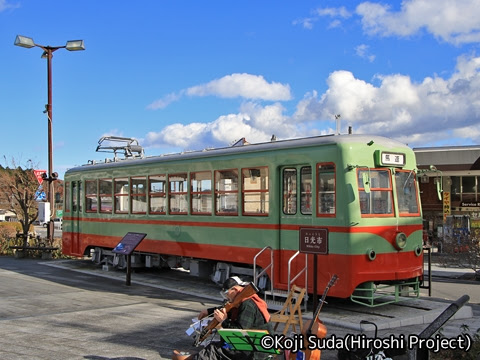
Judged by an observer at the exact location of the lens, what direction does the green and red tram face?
facing the viewer and to the right of the viewer

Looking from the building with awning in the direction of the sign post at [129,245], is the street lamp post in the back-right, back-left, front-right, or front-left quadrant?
front-right

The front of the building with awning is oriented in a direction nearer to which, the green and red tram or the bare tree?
the green and red tram

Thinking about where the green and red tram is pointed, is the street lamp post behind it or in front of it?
behind

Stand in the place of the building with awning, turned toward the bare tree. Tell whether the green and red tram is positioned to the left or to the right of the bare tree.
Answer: left

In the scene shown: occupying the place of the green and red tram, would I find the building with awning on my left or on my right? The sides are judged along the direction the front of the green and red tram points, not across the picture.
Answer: on my left

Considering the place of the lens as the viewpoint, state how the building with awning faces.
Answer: facing the viewer

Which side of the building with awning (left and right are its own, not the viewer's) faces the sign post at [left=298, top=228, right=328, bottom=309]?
front

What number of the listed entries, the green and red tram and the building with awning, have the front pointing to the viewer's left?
0

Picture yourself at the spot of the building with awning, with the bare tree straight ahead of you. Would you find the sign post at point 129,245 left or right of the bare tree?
left

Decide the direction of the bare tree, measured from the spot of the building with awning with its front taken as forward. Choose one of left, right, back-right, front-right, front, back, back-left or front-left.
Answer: front-right

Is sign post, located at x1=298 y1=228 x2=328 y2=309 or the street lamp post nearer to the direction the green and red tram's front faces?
the sign post

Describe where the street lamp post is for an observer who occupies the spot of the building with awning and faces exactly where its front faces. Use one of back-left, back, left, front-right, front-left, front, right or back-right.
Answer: front-right
